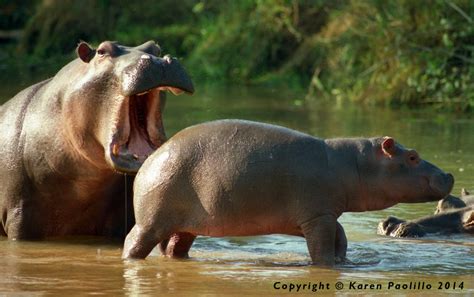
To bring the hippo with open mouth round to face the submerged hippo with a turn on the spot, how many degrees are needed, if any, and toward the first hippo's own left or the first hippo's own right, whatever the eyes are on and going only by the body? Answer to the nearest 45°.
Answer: approximately 45° to the first hippo's own left

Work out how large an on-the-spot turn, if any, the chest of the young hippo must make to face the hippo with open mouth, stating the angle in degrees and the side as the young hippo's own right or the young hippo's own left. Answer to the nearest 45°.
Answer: approximately 135° to the young hippo's own left

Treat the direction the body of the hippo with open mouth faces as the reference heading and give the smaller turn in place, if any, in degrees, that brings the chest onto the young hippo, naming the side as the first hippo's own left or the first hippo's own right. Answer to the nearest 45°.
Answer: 0° — it already faces it

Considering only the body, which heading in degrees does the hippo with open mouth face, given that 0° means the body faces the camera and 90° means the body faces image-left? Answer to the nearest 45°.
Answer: approximately 315°

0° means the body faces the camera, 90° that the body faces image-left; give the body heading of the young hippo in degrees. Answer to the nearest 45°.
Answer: approximately 270°
